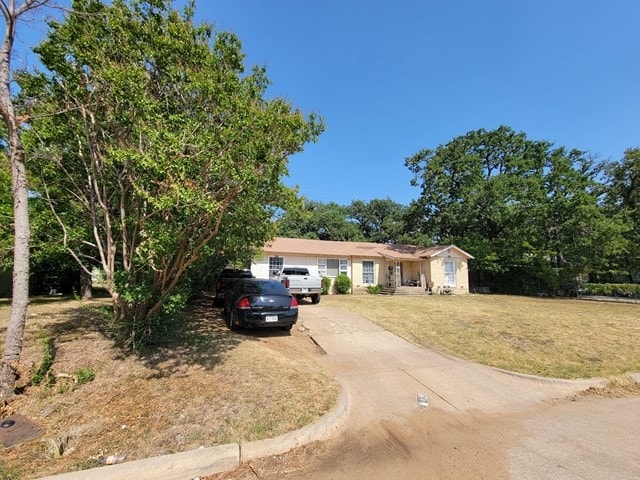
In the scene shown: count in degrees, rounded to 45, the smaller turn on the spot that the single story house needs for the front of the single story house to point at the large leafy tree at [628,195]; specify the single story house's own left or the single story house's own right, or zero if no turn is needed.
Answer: approximately 90° to the single story house's own left

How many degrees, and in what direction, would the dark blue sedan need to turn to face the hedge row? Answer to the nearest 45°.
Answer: approximately 90° to its right

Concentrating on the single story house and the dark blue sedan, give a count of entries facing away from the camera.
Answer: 1

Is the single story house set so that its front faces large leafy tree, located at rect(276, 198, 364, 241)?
no

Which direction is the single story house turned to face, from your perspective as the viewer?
facing the viewer

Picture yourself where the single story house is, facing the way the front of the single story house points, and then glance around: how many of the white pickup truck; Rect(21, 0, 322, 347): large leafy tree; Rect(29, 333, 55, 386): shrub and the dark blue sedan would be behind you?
0

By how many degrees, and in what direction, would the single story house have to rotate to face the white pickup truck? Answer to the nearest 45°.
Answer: approximately 45° to its right

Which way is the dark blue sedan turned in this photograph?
away from the camera

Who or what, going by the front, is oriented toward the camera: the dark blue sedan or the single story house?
the single story house

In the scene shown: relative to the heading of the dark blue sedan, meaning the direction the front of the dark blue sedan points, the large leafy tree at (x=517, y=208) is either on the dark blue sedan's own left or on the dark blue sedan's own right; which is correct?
on the dark blue sedan's own right

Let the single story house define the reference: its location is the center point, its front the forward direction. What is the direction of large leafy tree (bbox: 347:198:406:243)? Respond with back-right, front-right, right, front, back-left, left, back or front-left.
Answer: back

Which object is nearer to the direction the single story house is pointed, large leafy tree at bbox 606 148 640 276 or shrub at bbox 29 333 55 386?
the shrub

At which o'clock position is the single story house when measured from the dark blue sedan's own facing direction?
The single story house is roughly at 1 o'clock from the dark blue sedan.

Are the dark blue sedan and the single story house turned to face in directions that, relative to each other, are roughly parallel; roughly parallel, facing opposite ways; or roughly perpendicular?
roughly parallel, facing opposite ways

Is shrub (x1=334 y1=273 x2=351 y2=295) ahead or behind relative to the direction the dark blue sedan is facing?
ahead

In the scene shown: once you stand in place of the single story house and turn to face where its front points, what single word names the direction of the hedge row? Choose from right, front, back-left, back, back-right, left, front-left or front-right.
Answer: left

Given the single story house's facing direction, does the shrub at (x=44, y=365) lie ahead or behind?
ahead

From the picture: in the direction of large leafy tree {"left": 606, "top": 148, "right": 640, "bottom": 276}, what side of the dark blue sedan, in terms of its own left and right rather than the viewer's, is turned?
right

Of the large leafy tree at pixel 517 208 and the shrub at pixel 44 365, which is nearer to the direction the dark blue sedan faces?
the large leafy tree

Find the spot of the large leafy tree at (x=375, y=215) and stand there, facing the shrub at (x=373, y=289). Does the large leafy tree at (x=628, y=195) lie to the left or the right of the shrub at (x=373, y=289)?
left
